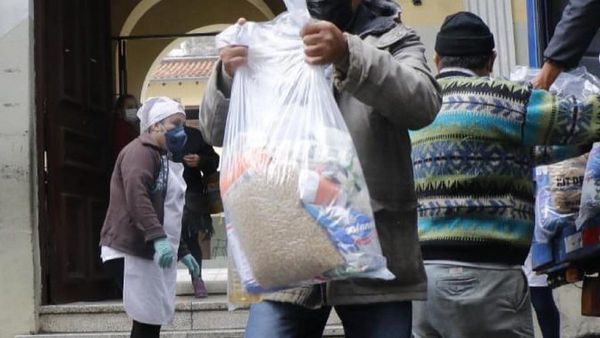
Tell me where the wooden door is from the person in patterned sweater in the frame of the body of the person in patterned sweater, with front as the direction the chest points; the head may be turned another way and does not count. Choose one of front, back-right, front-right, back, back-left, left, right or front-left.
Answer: front-left

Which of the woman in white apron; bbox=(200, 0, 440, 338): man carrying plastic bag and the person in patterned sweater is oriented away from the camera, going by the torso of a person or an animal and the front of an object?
the person in patterned sweater

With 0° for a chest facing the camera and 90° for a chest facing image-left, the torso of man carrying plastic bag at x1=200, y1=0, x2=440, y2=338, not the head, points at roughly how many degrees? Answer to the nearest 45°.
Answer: approximately 45°

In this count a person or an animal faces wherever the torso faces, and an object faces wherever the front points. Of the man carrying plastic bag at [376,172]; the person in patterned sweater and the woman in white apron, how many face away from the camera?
1

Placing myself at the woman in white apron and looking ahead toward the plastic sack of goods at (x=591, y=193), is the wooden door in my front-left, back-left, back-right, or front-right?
back-left

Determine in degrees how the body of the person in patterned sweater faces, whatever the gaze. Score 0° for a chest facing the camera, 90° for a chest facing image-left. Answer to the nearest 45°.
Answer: approximately 180°

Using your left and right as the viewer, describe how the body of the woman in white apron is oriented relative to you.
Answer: facing to the right of the viewer

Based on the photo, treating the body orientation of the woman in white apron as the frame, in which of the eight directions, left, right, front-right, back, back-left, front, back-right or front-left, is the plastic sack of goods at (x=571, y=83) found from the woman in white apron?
front-right

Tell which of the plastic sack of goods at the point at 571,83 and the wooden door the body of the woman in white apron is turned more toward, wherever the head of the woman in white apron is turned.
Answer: the plastic sack of goods

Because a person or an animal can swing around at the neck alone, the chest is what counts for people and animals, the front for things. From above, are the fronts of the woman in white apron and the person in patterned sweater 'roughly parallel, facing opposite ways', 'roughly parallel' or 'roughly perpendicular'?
roughly perpendicular

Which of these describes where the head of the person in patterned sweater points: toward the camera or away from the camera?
away from the camera

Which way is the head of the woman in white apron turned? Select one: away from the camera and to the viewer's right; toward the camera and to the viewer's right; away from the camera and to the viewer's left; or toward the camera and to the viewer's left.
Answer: toward the camera and to the viewer's right
